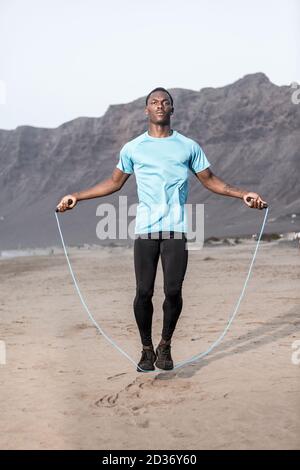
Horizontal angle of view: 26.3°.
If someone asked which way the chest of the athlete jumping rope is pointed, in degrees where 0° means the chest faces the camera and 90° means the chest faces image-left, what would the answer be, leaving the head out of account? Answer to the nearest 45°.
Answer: approximately 0°
